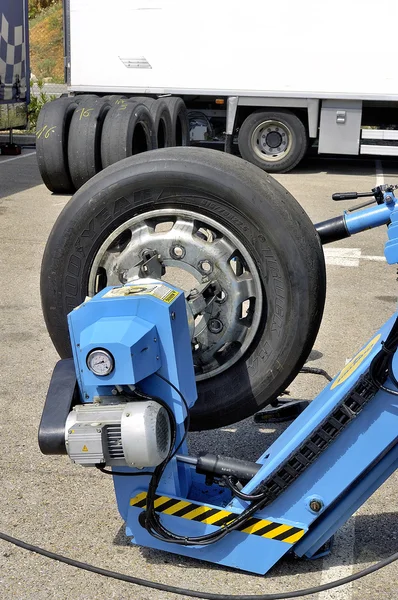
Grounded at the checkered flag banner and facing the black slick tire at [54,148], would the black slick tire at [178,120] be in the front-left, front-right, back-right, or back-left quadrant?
front-left

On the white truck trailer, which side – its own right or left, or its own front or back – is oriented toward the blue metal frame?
right

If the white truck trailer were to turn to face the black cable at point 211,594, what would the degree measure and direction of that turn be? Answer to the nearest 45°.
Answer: approximately 90° to its right

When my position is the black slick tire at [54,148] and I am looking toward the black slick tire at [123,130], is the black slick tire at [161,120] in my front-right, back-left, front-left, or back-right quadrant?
front-left

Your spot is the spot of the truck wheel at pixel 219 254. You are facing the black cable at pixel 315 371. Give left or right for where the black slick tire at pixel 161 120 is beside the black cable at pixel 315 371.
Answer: left

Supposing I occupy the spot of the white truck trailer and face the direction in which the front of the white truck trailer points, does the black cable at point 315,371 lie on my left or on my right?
on my right

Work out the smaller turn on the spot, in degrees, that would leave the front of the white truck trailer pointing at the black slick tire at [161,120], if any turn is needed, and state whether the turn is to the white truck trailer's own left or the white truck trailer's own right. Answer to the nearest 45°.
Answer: approximately 135° to the white truck trailer's own right

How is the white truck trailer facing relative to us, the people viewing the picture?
facing to the right of the viewer

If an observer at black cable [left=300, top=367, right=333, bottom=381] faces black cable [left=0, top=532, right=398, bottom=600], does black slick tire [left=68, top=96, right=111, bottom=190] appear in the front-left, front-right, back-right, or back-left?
back-right

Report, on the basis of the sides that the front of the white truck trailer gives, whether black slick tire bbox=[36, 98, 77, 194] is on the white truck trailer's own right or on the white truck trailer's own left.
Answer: on the white truck trailer's own right
